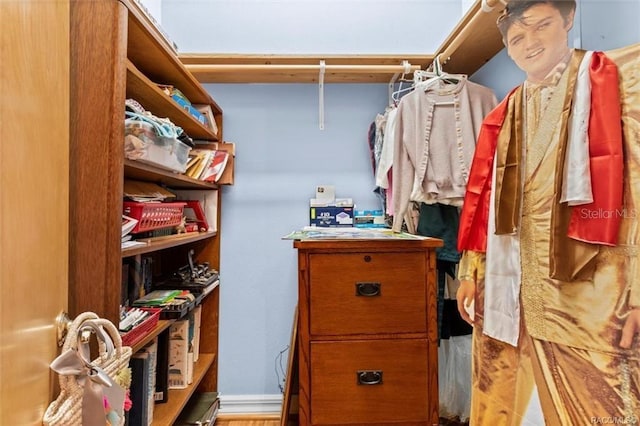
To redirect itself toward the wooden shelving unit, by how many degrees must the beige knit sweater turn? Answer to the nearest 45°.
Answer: approximately 45° to its right

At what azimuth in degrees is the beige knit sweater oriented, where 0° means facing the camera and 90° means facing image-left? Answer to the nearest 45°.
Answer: approximately 0°

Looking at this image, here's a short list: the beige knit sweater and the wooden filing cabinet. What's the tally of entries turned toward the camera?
2

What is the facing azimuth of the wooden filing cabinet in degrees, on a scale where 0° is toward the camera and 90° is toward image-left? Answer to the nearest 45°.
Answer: approximately 0°

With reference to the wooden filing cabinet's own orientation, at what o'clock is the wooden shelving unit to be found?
The wooden shelving unit is roughly at 2 o'clock from the wooden filing cabinet.
